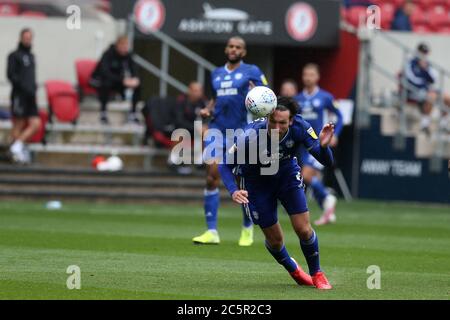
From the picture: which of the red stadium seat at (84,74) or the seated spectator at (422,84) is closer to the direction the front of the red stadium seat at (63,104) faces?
the seated spectator

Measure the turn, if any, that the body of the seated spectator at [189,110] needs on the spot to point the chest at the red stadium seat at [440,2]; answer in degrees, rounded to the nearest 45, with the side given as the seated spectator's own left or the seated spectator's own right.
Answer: approximately 90° to the seated spectator's own left

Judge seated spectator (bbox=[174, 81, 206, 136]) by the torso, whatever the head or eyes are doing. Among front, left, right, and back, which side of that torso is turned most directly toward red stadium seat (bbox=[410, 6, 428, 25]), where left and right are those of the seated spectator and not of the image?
left

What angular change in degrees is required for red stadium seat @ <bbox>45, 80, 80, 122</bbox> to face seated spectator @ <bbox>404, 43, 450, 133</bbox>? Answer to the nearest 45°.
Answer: approximately 45° to its left

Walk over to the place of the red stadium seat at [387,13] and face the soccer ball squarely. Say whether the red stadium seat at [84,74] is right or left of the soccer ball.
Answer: right

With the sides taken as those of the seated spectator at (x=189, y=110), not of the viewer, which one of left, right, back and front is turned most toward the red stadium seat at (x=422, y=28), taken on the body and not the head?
left

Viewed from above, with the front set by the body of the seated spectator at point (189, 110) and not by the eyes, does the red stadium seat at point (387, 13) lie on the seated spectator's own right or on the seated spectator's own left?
on the seated spectator's own left

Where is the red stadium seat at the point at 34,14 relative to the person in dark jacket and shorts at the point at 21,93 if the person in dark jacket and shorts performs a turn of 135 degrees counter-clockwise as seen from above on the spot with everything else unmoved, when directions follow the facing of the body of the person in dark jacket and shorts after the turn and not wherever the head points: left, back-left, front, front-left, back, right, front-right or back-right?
front

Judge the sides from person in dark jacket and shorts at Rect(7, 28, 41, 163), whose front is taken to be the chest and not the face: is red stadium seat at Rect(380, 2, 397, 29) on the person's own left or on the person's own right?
on the person's own left
